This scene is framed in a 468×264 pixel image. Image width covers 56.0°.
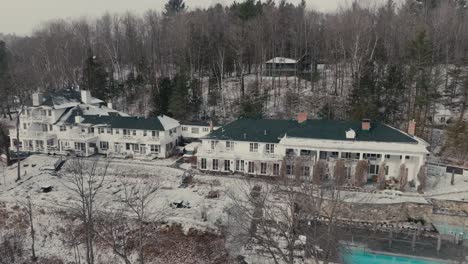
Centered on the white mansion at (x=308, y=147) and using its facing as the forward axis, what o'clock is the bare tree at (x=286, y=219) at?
The bare tree is roughly at 12 o'clock from the white mansion.

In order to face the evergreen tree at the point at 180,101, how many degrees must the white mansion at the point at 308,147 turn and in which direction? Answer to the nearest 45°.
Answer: approximately 135° to its right

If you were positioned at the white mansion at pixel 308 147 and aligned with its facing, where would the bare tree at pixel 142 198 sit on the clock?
The bare tree is roughly at 2 o'clock from the white mansion.

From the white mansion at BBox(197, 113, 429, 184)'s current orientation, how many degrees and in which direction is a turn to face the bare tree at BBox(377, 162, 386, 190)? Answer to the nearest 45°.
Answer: approximately 90° to its left

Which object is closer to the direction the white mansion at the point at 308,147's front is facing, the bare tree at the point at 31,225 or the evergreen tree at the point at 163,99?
the bare tree

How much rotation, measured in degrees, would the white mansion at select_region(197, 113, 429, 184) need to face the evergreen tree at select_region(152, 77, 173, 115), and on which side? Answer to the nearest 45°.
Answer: approximately 135° to its right

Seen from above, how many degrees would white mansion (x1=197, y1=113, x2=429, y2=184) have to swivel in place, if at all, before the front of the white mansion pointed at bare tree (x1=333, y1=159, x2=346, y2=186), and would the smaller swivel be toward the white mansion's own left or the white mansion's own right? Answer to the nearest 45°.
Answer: approximately 45° to the white mansion's own left

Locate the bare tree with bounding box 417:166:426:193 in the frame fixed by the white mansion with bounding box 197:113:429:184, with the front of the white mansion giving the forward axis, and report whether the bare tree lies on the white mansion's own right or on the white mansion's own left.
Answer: on the white mansion's own left

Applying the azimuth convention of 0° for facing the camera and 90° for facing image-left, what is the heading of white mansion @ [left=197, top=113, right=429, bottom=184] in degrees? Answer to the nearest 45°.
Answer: approximately 0°
